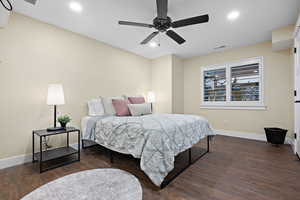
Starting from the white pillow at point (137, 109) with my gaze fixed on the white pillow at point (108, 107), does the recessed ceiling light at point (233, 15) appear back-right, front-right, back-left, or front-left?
back-left

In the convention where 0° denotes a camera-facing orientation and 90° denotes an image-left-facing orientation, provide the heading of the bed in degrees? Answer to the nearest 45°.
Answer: approximately 315°

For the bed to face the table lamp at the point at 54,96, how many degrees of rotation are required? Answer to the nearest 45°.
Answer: approximately 135° to its right

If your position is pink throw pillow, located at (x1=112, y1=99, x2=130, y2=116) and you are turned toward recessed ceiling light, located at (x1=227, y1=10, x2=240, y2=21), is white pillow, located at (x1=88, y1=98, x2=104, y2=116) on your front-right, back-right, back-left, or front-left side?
back-right

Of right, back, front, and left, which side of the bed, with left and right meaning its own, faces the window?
left
